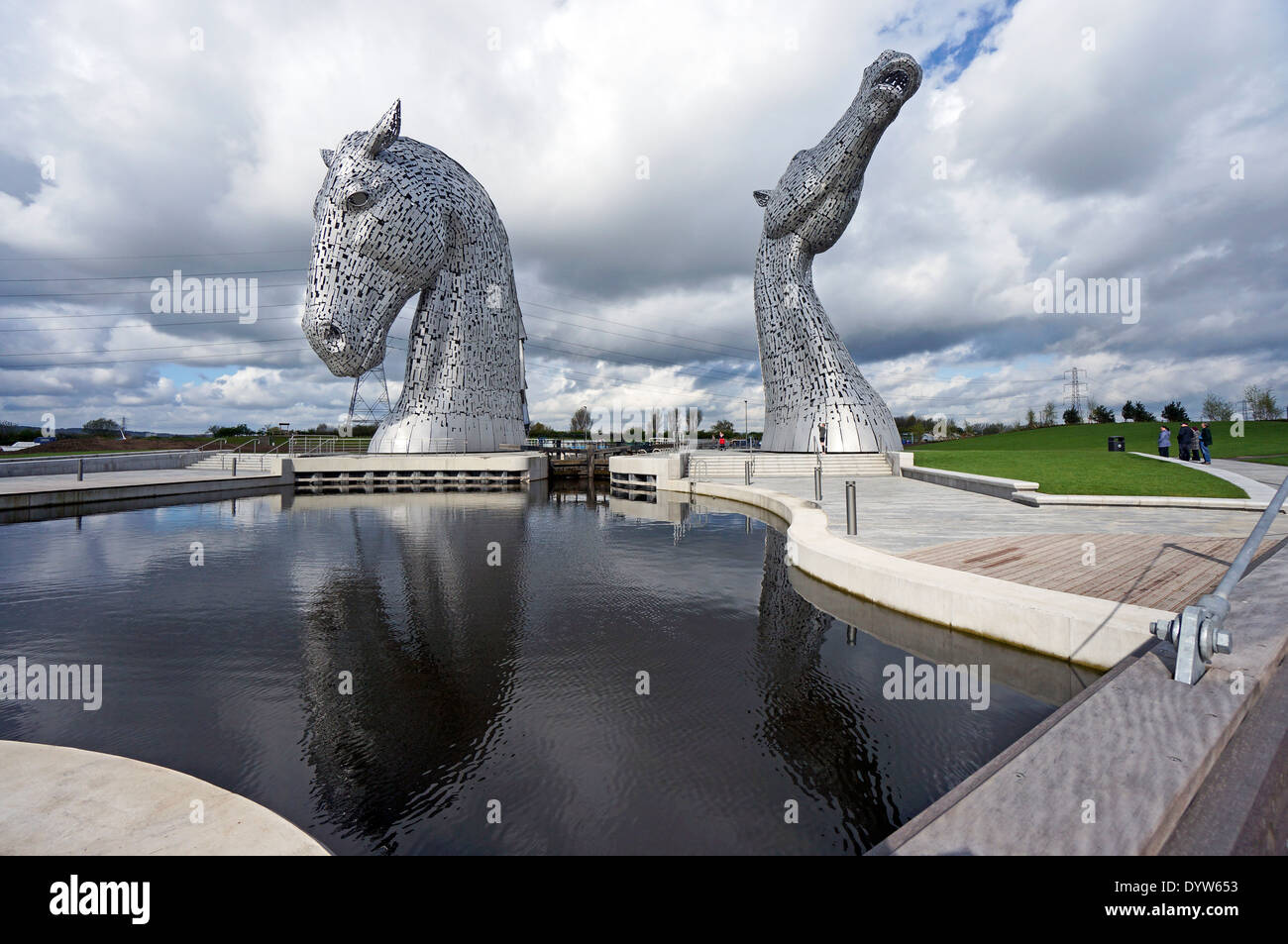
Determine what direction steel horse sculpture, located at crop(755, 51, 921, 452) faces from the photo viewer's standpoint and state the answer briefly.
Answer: facing the viewer and to the right of the viewer

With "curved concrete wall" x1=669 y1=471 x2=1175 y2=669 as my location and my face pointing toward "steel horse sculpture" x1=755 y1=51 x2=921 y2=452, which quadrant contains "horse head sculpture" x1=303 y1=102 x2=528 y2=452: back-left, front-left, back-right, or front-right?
front-left

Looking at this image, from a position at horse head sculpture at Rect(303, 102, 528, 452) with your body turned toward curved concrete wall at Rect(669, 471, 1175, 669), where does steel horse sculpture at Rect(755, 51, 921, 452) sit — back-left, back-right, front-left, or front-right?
front-left

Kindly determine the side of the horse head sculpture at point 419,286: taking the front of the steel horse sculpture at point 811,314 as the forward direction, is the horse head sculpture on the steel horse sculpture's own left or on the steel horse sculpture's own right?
on the steel horse sculpture's own right

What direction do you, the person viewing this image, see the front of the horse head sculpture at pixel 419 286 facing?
facing the viewer and to the left of the viewer

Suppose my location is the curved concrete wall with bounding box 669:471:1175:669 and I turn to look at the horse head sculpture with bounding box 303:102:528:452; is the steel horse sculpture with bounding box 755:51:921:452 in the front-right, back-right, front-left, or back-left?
front-right

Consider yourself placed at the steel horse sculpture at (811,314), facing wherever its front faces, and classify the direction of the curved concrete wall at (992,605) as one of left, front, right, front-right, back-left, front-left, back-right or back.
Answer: front-right

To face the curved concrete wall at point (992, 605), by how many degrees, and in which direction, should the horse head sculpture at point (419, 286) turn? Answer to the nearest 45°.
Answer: approximately 45° to its left

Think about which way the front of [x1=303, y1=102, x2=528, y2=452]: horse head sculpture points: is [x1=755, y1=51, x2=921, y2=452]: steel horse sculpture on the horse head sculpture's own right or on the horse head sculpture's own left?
on the horse head sculpture's own left

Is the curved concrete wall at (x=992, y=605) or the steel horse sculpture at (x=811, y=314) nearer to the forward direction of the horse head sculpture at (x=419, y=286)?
the curved concrete wall

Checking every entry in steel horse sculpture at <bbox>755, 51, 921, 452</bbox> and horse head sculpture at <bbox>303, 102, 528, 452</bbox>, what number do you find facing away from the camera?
0
